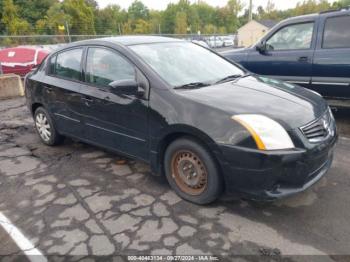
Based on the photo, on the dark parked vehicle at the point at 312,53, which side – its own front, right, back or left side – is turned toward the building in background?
right

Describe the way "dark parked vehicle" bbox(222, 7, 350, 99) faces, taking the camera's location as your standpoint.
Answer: facing to the left of the viewer

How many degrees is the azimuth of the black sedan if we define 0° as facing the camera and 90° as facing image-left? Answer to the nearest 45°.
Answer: approximately 315°

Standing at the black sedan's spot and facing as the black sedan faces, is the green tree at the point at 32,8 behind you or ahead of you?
behind

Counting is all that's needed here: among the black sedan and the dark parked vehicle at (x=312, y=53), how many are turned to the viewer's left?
1

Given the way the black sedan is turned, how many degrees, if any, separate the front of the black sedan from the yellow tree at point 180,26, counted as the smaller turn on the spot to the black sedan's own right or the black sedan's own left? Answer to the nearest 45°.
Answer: approximately 135° to the black sedan's own left

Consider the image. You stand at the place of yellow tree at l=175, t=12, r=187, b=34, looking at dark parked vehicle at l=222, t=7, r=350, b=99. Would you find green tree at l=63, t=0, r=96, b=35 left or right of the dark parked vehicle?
right

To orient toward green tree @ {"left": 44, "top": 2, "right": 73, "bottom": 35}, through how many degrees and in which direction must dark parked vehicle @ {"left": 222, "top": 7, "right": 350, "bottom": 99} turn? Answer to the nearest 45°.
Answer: approximately 45° to its right

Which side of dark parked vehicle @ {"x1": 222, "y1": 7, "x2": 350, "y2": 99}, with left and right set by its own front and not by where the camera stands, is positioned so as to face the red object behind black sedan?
front
